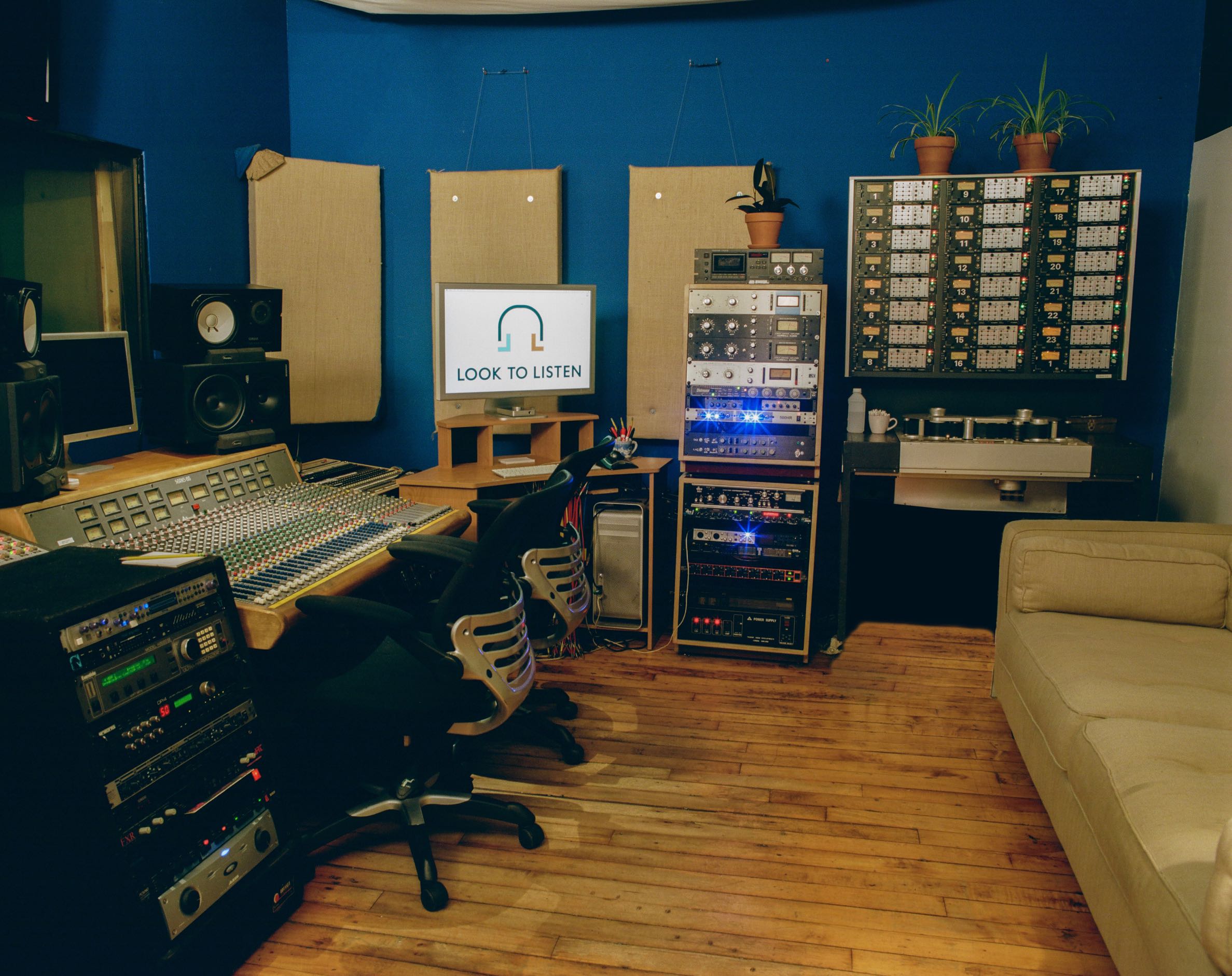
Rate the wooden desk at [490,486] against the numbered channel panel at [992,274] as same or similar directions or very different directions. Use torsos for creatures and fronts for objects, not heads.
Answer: same or similar directions

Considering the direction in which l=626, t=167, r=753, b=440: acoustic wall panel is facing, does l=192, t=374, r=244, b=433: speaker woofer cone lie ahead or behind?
ahead

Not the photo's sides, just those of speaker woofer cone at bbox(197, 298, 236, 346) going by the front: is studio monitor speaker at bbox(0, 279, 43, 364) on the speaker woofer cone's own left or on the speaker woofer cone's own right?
on the speaker woofer cone's own right

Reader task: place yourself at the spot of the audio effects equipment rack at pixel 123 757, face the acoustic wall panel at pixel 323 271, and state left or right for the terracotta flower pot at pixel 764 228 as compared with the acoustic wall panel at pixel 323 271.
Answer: right

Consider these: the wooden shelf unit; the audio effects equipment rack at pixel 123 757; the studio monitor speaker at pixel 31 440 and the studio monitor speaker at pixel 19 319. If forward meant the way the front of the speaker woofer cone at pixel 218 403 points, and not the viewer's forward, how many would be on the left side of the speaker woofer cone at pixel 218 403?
1

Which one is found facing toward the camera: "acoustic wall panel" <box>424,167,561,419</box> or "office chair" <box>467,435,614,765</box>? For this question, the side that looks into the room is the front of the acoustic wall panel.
the acoustic wall panel

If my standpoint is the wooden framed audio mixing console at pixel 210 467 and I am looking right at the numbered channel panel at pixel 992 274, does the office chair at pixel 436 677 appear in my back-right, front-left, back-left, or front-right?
front-right

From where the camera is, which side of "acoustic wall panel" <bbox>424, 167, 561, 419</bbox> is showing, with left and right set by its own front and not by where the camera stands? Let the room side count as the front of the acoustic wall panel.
front

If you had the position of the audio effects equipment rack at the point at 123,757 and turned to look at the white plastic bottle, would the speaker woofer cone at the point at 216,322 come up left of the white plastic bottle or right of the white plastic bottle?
left

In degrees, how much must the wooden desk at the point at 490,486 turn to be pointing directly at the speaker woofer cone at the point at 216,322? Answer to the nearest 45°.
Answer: approximately 45° to its right

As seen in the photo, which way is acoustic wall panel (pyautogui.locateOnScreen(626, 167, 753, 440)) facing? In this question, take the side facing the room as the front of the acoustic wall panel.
toward the camera

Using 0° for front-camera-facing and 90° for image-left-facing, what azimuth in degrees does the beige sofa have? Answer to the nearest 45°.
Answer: approximately 90°

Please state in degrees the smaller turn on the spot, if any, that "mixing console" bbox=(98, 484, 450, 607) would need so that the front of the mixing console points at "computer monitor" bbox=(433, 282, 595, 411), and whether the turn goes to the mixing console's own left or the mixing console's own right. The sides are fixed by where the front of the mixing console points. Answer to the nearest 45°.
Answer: approximately 90° to the mixing console's own left

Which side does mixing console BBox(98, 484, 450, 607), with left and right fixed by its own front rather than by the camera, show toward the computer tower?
left

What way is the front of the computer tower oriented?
toward the camera
